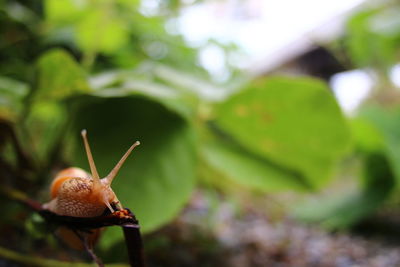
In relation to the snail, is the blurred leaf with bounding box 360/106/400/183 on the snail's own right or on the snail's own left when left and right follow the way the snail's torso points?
on the snail's own left

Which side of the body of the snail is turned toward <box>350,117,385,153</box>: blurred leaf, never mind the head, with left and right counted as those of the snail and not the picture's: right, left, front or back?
left

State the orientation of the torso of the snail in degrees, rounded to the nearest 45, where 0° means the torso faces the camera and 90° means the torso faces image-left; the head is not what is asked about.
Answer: approximately 315°

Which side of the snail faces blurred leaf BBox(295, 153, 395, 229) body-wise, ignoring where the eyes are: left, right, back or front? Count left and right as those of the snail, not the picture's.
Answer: left
